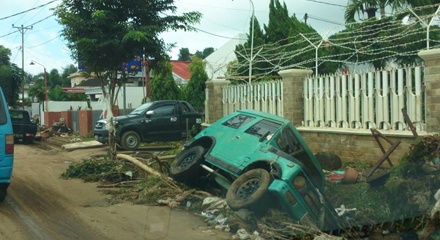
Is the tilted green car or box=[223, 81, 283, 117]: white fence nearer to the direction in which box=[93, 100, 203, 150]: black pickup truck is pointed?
the tilted green car

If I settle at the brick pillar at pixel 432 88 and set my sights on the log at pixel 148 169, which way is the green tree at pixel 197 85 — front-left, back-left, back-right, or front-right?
front-right

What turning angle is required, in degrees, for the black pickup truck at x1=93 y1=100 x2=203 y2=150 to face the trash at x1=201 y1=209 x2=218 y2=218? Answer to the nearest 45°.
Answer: approximately 45° to its left

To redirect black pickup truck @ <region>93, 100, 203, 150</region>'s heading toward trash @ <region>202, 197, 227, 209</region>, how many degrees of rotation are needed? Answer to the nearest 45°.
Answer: approximately 45° to its left

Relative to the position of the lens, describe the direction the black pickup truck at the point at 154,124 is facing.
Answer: facing the viewer and to the left of the viewer

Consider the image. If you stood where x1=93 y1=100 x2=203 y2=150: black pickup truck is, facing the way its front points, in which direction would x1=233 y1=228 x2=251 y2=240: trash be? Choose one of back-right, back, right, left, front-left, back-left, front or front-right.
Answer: front-left

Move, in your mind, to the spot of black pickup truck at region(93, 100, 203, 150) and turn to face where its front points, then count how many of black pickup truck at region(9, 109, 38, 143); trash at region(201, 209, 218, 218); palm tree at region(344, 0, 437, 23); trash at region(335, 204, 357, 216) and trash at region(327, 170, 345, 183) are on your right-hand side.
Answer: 1

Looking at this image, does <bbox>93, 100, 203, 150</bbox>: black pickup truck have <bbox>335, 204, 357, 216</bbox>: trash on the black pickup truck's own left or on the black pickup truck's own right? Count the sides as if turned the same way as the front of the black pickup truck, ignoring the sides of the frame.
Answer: on the black pickup truck's own left
